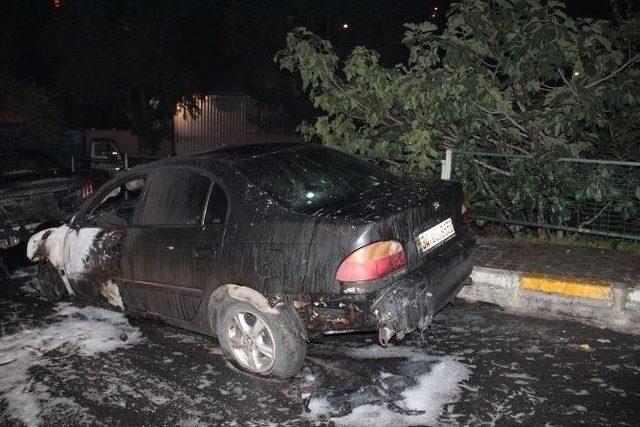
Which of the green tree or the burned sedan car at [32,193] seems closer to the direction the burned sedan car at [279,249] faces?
the burned sedan car

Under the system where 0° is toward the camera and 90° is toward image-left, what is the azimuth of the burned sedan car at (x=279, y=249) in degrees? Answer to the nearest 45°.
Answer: approximately 135°

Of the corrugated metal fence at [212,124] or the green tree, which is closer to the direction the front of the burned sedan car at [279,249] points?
the corrugated metal fence

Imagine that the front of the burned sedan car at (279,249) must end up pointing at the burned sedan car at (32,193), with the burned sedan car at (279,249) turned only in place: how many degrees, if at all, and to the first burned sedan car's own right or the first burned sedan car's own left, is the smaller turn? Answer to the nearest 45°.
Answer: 0° — it already faces it

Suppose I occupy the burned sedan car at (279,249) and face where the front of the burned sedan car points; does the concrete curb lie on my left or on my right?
on my right

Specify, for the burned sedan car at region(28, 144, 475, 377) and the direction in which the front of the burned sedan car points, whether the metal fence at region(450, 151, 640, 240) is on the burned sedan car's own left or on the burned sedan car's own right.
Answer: on the burned sedan car's own right

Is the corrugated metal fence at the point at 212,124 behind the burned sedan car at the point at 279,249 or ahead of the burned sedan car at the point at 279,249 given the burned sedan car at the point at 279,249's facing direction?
ahead

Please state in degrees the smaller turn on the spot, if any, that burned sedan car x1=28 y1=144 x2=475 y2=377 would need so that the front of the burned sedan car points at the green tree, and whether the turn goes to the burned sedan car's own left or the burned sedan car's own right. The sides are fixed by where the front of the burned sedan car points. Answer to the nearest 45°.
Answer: approximately 90° to the burned sedan car's own right
